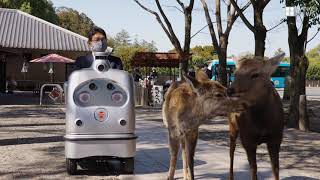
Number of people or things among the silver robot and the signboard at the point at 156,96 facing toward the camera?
2

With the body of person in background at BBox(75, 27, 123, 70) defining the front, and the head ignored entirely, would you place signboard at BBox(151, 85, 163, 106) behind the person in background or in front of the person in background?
behind

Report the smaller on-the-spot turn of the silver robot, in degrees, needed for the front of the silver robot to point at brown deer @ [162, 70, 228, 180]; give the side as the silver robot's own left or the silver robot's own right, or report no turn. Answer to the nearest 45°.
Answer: approximately 45° to the silver robot's own left

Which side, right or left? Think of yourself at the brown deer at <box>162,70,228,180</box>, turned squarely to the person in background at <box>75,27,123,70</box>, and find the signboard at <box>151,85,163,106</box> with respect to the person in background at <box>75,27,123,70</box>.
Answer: right

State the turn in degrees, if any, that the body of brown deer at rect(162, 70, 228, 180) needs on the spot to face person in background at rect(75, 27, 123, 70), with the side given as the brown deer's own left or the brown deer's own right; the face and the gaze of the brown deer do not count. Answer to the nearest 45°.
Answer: approximately 180°

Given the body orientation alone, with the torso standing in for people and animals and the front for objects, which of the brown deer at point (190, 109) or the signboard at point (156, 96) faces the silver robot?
the signboard

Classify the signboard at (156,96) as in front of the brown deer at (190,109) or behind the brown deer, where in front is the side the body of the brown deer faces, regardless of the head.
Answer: behind

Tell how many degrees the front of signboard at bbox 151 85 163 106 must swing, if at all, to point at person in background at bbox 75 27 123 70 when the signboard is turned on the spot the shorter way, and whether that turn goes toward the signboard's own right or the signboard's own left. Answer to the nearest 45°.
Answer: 0° — it already faces them
